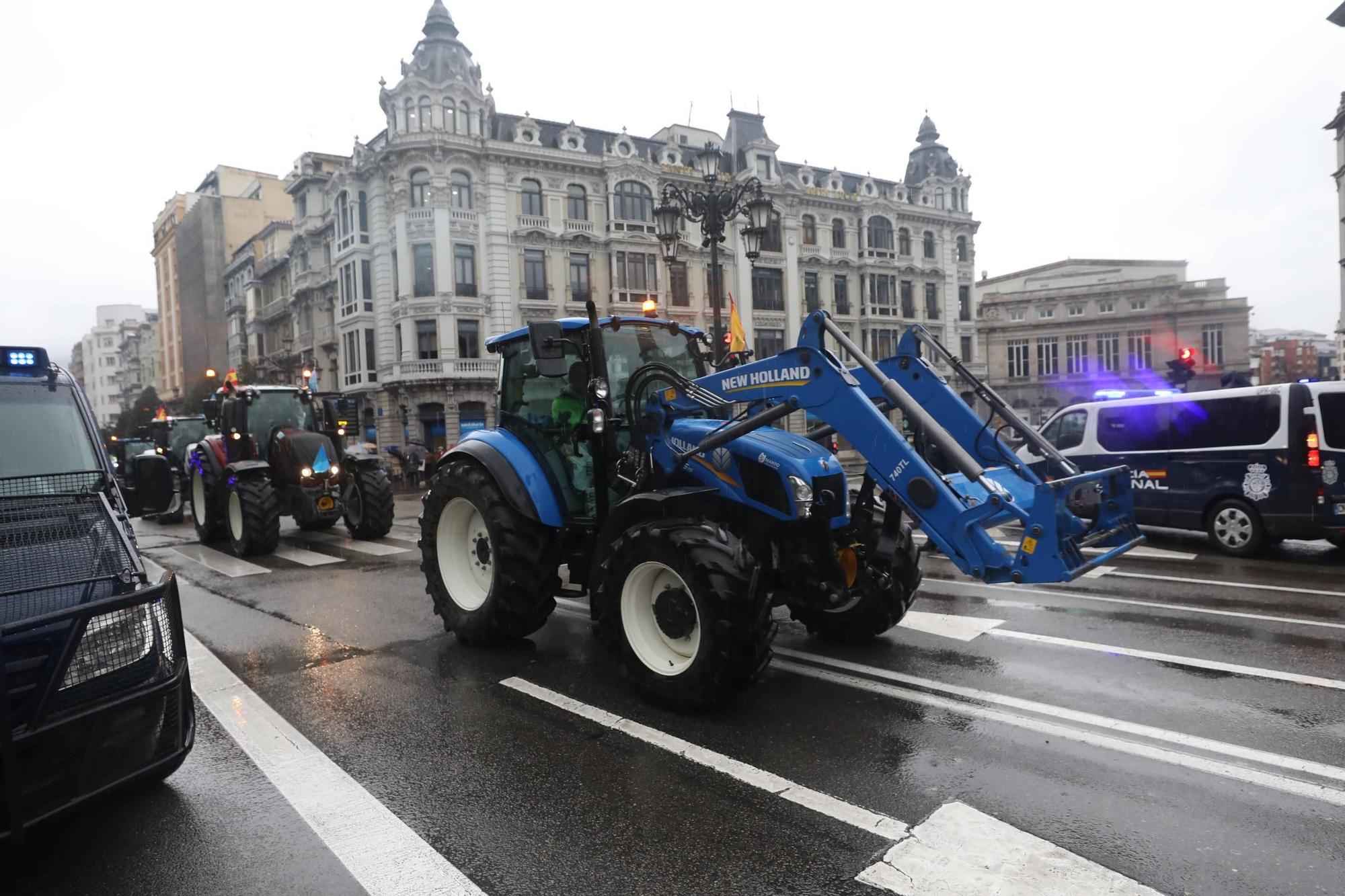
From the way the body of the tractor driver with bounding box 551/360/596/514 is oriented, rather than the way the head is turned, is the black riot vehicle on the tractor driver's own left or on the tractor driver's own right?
on the tractor driver's own right

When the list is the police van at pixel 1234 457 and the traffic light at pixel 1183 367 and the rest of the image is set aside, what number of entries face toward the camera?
1

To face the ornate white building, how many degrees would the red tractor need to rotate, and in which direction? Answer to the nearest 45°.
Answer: approximately 135° to its left

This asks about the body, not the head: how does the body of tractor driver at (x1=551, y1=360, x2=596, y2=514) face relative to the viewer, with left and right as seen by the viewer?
facing the viewer and to the right of the viewer

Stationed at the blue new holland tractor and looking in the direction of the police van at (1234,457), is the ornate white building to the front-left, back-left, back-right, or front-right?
front-left

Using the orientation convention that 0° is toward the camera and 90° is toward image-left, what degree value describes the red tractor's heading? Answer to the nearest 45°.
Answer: approximately 315°

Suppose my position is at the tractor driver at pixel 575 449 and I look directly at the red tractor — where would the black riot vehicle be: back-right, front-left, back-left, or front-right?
back-left

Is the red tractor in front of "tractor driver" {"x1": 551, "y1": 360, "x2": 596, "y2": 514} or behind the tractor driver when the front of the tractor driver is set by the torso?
behind

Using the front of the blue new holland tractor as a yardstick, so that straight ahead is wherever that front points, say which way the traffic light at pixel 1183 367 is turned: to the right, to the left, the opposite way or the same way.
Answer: to the right

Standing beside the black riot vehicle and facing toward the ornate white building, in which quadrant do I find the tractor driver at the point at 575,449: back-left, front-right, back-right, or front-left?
front-right

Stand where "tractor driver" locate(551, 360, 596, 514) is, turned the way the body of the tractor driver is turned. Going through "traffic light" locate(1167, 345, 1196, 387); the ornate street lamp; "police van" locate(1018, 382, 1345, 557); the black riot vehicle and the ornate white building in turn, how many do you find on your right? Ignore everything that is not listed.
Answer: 1

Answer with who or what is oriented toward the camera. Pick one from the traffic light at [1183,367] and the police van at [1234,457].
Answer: the traffic light

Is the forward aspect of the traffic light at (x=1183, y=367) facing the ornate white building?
no

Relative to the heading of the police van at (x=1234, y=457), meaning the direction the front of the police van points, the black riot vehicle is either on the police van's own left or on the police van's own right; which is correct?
on the police van's own left

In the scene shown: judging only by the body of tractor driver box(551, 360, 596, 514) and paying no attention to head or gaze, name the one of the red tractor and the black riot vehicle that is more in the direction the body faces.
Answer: the black riot vehicle

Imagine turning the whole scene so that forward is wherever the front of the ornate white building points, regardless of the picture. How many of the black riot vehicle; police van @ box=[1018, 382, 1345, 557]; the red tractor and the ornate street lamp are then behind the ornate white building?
0

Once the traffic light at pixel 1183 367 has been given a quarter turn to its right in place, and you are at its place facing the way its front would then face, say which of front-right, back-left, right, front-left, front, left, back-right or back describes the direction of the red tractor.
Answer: front-left

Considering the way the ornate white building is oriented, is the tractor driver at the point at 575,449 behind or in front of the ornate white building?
in front

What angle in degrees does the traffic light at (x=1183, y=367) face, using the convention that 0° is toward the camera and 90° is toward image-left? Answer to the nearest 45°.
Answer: approximately 0°

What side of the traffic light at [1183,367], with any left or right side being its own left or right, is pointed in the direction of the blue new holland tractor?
front

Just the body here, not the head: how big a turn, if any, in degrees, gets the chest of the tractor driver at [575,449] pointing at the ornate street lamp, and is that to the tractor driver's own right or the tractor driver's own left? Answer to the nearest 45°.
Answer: approximately 135° to the tractor driver's own left
